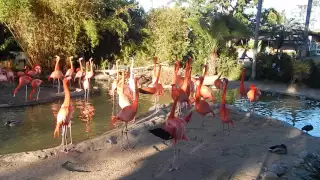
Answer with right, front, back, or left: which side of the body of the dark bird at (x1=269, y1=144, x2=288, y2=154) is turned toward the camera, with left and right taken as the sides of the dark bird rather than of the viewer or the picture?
right

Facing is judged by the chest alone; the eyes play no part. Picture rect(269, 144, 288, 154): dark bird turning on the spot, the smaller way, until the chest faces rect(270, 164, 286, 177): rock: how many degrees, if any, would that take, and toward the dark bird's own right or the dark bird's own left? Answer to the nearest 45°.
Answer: approximately 90° to the dark bird's own right

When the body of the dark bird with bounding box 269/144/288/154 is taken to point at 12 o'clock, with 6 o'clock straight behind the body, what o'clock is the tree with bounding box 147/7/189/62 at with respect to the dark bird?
The tree is roughly at 8 o'clock from the dark bird.

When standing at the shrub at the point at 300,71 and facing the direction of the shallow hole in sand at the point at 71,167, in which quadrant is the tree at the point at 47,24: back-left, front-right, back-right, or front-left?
front-right

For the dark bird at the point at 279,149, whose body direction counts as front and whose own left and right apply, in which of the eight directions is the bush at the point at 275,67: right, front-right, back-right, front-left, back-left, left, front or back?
left

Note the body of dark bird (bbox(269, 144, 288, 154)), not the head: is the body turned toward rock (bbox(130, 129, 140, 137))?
no

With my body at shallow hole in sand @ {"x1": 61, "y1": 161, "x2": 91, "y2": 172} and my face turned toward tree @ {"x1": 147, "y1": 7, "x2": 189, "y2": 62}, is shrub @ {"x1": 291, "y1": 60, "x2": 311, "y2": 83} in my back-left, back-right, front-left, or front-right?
front-right
